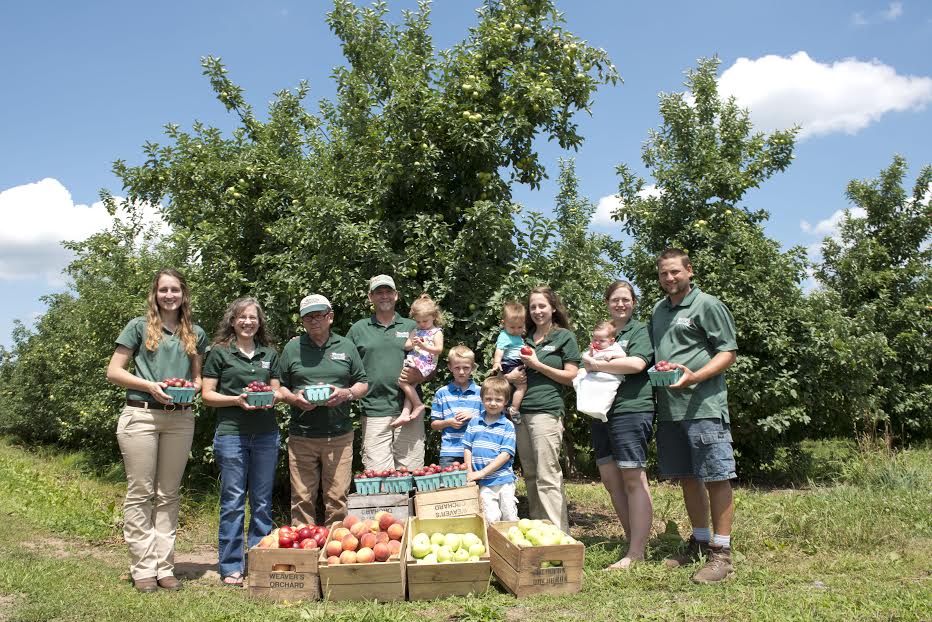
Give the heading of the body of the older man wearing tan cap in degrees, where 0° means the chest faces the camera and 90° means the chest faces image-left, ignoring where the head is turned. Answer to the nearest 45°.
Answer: approximately 0°

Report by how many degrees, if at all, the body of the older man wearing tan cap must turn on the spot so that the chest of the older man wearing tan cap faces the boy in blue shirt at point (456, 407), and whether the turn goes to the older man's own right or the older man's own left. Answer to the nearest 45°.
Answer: approximately 90° to the older man's own left

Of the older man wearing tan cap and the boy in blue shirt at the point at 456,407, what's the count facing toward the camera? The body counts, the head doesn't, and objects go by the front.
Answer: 2

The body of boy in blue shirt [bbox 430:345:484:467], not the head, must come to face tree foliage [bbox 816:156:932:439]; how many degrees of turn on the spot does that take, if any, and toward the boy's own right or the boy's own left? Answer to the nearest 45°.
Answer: approximately 135° to the boy's own left

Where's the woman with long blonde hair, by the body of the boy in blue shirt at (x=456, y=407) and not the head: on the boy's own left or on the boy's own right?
on the boy's own right

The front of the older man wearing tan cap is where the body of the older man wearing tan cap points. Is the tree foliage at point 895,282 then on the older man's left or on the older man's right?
on the older man's left

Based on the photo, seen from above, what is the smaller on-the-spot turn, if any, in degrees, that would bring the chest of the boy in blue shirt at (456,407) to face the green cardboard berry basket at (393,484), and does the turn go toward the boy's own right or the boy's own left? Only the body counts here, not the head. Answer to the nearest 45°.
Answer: approximately 45° to the boy's own right
